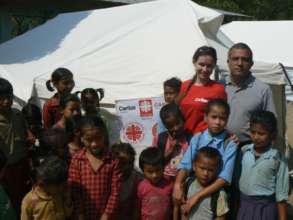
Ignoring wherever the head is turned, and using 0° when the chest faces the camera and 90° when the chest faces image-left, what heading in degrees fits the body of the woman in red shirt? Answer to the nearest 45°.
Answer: approximately 0°

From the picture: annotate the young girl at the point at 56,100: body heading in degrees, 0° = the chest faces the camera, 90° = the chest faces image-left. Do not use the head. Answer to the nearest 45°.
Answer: approximately 315°

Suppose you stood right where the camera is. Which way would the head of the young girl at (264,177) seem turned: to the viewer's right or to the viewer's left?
to the viewer's left

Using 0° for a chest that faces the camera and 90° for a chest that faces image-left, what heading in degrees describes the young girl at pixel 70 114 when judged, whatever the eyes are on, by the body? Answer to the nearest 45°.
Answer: approximately 315°

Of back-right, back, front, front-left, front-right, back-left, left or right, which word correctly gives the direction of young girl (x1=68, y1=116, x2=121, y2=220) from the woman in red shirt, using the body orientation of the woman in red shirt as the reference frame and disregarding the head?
front-right

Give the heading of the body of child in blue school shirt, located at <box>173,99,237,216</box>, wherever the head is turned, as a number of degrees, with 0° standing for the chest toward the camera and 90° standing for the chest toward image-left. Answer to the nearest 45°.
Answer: approximately 0°

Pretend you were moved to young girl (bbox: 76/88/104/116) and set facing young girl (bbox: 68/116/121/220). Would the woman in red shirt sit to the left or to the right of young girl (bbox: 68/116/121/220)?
left
